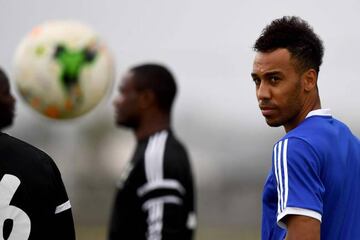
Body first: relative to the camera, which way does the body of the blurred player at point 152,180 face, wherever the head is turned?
to the viewer's left

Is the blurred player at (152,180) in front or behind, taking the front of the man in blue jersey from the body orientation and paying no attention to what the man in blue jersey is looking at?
in front

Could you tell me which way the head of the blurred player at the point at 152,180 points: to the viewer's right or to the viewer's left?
to the viewer's left

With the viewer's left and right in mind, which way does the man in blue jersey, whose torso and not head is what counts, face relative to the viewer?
facing away from the viewer and to the left of the viewer

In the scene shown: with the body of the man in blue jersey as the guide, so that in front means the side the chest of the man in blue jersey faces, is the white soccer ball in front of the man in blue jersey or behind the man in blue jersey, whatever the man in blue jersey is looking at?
in front

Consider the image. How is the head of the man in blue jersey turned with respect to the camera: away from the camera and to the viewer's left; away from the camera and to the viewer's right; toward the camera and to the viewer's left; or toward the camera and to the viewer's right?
toward the camera and to the viewer's left

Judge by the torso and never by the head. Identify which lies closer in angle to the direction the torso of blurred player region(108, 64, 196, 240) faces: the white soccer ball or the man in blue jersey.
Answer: the white soccer ball
